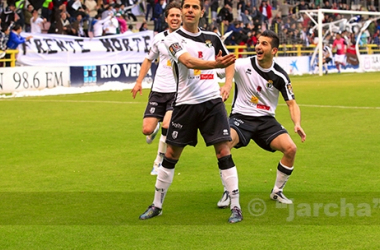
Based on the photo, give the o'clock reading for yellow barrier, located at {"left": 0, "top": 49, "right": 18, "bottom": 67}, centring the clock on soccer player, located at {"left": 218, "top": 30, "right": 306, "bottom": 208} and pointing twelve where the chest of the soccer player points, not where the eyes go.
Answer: The yellow barrier is roughly at 5 o'clock from the soccer player.

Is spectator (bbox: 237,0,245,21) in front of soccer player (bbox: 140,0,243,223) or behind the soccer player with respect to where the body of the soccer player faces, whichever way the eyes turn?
behind

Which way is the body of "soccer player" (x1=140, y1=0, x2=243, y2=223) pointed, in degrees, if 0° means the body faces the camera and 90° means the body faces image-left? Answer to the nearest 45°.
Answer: approximately 0°

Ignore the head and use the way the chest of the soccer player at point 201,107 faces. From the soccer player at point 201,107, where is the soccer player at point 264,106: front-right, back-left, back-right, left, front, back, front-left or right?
back-left

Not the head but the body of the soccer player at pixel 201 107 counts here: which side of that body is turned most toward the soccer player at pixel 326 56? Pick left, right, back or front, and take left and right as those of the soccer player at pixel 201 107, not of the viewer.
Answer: back

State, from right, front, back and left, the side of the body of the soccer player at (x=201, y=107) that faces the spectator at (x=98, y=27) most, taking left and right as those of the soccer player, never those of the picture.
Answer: back

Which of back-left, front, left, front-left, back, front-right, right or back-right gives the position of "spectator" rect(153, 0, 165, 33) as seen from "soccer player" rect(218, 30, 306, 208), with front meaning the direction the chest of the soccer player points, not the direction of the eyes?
back

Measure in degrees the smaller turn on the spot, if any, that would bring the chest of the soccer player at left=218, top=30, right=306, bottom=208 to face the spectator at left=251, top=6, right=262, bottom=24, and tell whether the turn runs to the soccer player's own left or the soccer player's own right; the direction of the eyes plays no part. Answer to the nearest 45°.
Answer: approximately 180°

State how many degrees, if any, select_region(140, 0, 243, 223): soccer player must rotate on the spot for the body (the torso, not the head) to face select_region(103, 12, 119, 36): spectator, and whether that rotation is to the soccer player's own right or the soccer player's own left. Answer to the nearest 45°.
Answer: approximately 180°

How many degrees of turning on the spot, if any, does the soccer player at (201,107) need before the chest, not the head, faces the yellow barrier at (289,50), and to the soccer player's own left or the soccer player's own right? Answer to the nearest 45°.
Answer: approximately 180°

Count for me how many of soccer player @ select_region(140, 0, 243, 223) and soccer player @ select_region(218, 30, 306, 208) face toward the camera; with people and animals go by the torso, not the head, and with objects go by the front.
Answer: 2

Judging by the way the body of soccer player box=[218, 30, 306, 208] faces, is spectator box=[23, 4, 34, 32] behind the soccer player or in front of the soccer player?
behind

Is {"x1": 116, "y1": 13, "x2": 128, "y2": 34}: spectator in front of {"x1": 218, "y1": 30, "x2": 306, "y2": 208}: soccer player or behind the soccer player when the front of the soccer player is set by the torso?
behind

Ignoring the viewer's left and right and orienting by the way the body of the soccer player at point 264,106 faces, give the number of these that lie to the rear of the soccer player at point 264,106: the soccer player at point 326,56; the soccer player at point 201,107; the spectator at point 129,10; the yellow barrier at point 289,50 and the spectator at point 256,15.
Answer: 4

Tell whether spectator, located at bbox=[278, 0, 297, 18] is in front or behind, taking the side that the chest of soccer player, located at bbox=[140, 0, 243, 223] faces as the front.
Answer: behind
